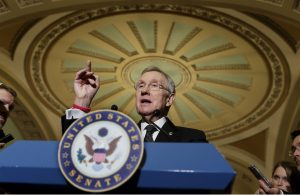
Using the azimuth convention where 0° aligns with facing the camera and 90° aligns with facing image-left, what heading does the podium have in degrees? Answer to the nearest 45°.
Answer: approximately 0°

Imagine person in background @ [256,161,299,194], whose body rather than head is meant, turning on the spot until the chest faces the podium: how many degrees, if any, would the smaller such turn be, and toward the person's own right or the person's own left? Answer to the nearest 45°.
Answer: approximately 45° to the person's own left

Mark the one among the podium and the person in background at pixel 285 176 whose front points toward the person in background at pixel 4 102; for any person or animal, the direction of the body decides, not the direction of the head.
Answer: the person in background at pixel 285 176

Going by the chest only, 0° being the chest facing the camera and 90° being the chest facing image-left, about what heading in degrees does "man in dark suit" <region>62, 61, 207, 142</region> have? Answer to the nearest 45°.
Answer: approximately 45°

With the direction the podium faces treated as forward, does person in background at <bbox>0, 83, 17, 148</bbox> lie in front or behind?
behind

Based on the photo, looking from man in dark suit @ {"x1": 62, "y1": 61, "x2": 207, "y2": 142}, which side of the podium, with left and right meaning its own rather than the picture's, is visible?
back
